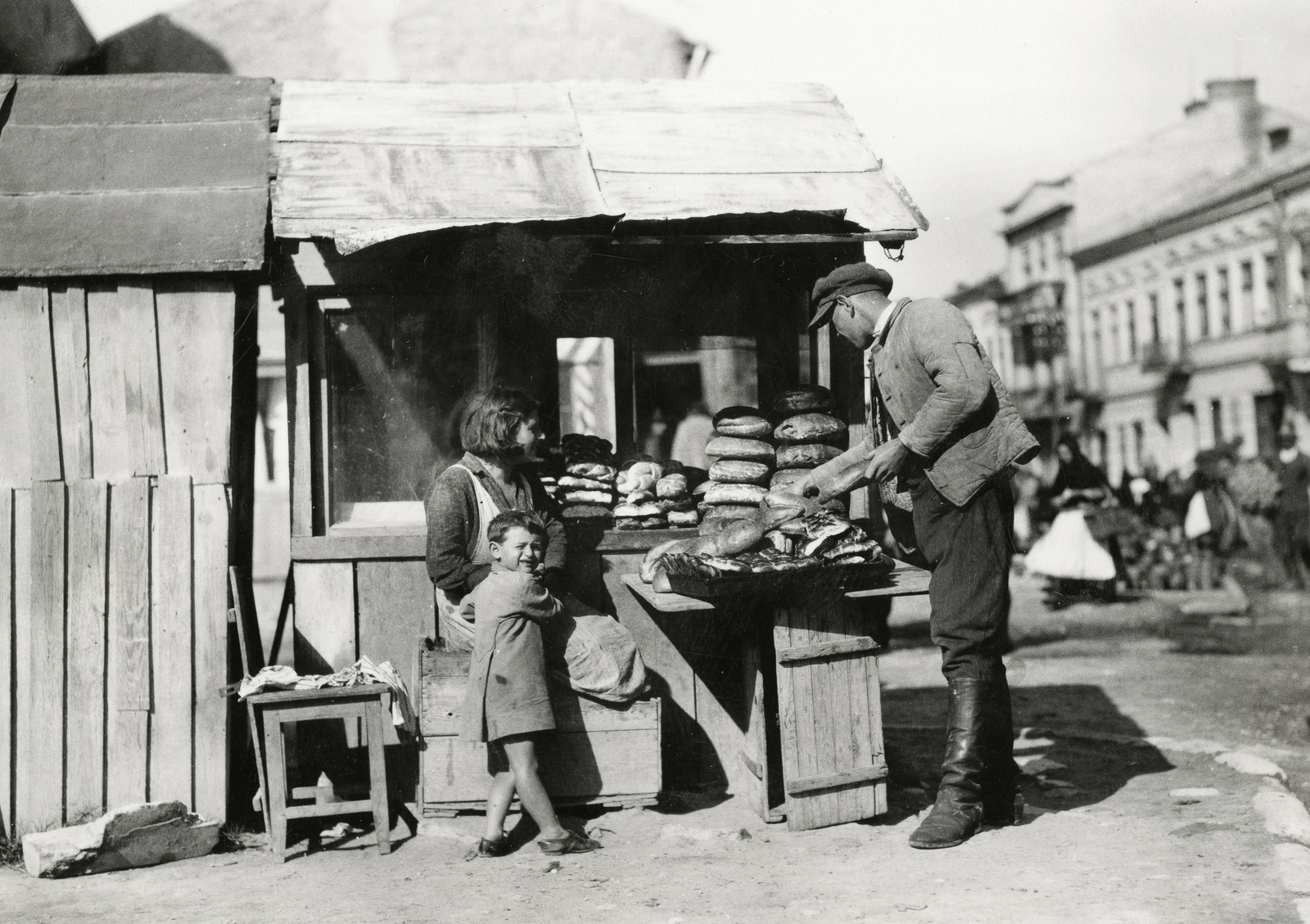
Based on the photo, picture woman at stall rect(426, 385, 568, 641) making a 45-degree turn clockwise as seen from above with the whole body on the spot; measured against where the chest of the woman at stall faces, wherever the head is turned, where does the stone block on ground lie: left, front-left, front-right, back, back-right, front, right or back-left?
right

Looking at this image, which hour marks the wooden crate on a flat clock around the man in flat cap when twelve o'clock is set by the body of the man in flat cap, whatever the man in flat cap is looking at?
The wooden crate is roughly at 12 o'clock from the man in flat cap.

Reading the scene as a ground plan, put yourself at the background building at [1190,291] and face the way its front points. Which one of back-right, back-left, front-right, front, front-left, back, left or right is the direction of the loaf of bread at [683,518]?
front-left

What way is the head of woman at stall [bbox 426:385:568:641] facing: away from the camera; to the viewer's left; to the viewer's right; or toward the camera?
to the viewer's right

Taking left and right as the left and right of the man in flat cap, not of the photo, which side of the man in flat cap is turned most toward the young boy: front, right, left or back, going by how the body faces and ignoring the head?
front

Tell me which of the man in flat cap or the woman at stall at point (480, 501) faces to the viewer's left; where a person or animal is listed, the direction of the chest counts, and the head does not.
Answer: the man in flat cap

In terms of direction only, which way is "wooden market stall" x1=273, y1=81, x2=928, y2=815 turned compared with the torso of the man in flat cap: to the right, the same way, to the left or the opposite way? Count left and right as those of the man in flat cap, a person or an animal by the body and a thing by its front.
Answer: to the left

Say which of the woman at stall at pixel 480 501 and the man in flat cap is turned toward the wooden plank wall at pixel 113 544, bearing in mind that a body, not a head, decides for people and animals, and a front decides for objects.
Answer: the man in flat cap

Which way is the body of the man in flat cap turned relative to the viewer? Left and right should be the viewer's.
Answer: facing to the left of the viewer

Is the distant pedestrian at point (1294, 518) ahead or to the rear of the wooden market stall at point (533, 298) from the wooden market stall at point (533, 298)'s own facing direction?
to the rear

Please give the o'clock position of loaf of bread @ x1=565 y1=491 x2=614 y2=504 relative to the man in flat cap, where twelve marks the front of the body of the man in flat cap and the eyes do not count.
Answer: The loaf of bread is roughly at 1 o'clock from the man in flat cap.

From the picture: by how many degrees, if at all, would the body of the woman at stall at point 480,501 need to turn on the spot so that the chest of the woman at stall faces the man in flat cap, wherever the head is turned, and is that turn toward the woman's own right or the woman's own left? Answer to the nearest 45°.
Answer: approximately 45° to the woman's own left

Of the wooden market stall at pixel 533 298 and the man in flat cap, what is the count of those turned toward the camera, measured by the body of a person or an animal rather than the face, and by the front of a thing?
1

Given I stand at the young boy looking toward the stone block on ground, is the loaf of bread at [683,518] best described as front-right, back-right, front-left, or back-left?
back-right

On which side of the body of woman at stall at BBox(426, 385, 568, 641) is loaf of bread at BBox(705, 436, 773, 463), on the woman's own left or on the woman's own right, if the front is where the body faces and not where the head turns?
on the woman's own left

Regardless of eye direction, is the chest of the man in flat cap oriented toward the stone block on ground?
yes
